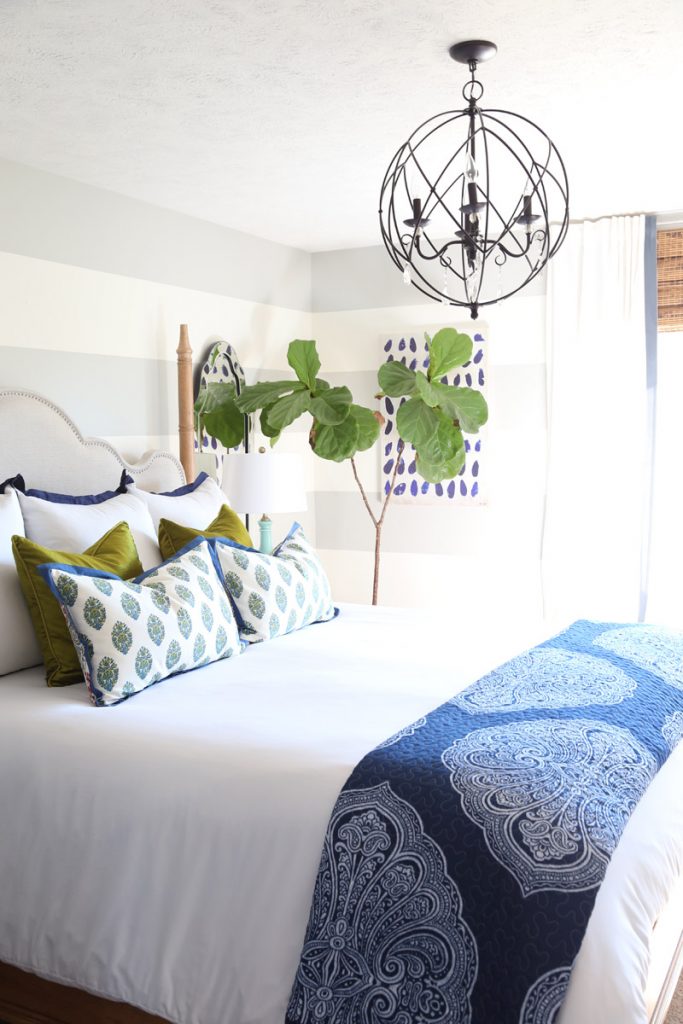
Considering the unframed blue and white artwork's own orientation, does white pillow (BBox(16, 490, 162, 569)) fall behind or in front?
in front

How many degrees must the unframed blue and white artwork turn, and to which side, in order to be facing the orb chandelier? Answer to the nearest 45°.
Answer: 0° — it already faces it

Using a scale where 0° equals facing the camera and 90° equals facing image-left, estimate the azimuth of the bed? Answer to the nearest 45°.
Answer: approximately 315°

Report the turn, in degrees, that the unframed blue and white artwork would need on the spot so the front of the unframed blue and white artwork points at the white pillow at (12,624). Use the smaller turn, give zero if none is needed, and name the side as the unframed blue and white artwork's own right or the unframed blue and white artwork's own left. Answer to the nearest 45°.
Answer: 0° — it already faces it

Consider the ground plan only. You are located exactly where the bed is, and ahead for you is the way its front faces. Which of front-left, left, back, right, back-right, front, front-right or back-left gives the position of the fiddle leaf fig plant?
back-left

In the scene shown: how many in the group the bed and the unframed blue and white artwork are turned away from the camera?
0

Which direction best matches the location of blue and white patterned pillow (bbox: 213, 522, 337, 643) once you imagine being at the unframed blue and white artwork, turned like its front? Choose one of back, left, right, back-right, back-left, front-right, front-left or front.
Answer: front

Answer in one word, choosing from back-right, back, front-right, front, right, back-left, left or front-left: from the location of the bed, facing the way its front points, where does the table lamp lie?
back-left

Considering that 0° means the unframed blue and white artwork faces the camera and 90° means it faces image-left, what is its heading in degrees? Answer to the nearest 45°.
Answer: approximately 0°

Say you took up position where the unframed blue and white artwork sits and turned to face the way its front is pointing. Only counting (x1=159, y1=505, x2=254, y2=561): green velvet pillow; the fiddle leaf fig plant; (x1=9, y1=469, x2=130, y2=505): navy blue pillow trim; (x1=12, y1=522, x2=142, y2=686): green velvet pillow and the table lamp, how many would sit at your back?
0

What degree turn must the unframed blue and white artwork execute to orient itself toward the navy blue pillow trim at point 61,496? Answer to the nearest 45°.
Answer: approximately 45° to its right

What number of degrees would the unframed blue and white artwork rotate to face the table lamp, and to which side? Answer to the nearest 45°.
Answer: approximately 45° to its right

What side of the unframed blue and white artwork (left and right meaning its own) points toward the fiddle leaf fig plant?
front

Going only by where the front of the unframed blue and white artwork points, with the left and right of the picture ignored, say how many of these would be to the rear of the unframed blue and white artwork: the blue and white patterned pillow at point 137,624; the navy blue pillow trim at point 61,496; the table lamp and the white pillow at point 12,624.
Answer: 0

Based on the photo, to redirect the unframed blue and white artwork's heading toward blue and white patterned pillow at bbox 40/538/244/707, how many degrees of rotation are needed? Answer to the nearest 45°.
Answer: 0° — it already faces it
